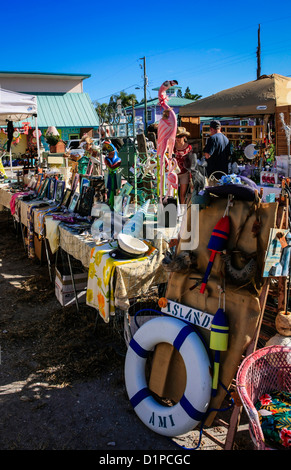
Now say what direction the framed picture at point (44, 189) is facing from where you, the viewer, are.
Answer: facing the viewer and to the left of the viewer

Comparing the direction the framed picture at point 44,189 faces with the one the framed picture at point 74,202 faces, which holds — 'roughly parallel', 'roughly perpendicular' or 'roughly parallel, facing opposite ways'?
roughly parallel

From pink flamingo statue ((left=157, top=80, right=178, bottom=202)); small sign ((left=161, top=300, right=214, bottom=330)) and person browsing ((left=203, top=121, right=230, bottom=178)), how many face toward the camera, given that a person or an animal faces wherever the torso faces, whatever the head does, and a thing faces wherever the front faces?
1

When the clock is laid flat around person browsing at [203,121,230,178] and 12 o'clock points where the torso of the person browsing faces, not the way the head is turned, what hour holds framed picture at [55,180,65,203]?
The framed picture is roughly at 10 o'clock from the person browsing.

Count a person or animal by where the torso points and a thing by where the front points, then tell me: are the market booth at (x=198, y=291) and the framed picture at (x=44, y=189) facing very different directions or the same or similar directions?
same or similar directions

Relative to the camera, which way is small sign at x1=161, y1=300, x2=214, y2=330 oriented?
toward the camera

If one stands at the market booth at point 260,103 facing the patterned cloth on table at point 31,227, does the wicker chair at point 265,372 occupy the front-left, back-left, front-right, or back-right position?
front-left
